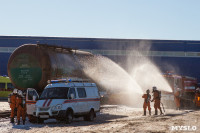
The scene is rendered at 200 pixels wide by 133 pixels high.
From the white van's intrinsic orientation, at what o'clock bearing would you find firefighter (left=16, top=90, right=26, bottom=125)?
The firefighter is roughly at 1 o'clock from the white van.

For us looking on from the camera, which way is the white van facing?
facing the viewer and to the left of the viewer

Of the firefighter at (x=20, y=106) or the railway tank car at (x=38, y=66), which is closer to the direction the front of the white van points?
the firefighter

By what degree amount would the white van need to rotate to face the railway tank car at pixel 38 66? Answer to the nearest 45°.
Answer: approximately 90° to its right
